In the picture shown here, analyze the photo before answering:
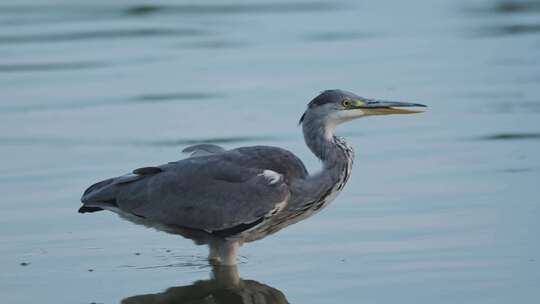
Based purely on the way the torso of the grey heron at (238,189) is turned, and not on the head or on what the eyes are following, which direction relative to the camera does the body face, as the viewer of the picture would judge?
to the viewer's right
